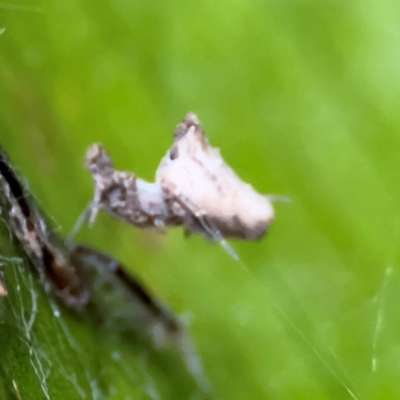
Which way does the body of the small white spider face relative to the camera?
to the viewer's left
